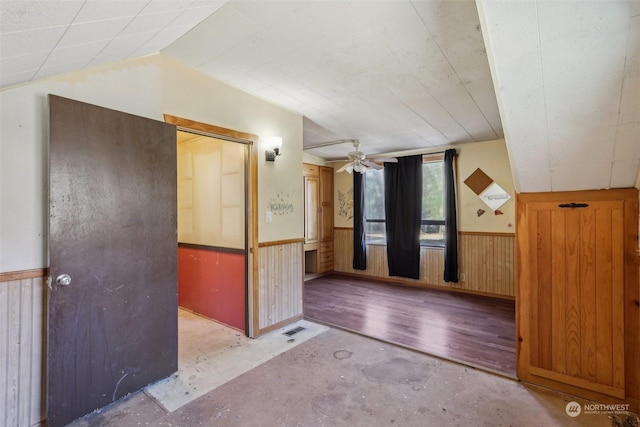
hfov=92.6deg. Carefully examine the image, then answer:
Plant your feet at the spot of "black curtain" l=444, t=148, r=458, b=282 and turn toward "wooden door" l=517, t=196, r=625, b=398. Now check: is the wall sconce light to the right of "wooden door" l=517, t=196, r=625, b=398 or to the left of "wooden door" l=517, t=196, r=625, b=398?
right

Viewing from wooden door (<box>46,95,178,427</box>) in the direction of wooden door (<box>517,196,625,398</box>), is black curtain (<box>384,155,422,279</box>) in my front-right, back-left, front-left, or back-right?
front-left

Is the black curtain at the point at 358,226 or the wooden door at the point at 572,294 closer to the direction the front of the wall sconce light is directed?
the wooden door

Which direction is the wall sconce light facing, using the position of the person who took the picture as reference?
facing the viewer and to the right of the viewer

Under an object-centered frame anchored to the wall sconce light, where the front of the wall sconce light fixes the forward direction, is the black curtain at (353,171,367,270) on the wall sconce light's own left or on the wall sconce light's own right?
on the wall sconce light's own left

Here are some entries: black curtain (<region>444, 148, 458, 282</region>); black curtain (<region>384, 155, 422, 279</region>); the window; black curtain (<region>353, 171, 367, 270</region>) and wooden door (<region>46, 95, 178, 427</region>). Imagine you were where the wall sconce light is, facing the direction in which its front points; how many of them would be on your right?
1

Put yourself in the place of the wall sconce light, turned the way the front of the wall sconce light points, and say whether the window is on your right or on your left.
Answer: on your left

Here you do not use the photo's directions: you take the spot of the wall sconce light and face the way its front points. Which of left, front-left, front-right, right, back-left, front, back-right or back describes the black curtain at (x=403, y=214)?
left

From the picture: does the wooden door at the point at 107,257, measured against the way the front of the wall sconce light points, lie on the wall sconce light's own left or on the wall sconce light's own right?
on the wall sconce light's own right

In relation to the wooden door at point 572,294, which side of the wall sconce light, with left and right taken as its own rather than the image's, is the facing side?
front

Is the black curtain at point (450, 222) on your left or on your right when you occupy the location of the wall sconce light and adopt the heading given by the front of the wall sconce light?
on your left
